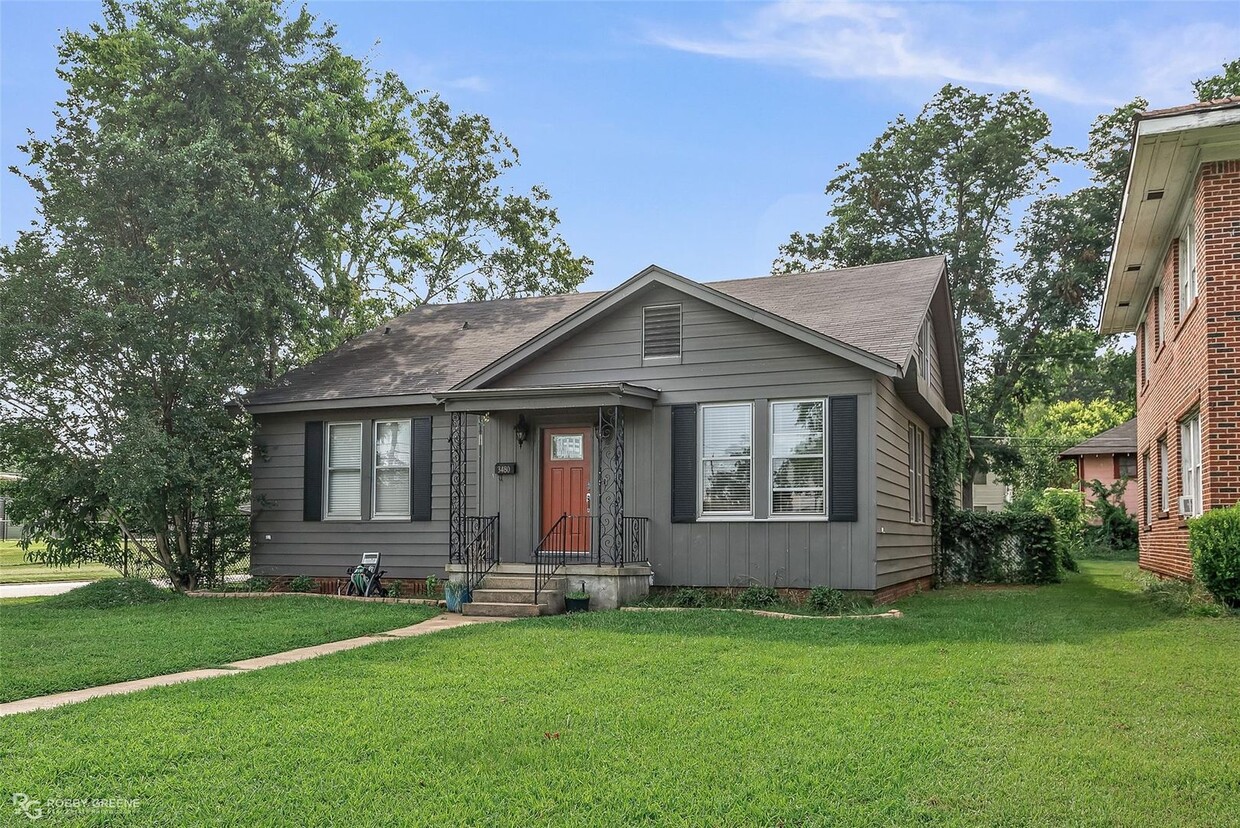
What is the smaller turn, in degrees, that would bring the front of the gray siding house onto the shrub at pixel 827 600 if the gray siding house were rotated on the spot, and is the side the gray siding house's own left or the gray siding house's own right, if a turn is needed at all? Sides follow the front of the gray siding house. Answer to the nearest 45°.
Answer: approximately 45° to the gray siding house's own left

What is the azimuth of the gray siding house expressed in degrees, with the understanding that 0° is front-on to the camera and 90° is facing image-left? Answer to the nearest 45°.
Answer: approximately 0°

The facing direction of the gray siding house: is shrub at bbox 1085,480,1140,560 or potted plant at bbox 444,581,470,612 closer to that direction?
the potted plant

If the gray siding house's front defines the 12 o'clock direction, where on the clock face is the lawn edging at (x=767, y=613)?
The lawn edging is roughly at 11 o'clock from the gray siding house.

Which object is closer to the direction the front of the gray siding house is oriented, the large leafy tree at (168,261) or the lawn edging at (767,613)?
the lawn edging

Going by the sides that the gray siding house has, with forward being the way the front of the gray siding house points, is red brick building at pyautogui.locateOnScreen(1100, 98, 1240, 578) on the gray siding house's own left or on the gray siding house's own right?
on the gray siding house's own left

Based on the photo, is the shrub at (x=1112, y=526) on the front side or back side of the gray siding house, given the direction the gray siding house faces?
on the back side

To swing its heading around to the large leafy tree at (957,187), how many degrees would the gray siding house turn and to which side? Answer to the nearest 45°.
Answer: approximately 135° to its left

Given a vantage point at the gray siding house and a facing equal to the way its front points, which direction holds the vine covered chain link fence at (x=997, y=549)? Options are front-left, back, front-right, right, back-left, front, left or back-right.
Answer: back-left
